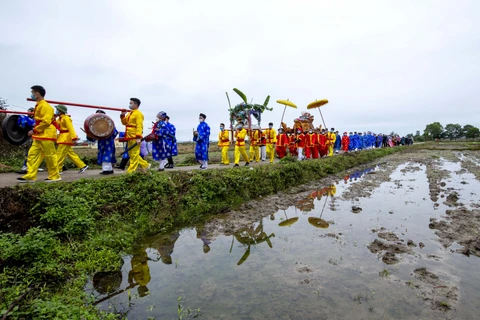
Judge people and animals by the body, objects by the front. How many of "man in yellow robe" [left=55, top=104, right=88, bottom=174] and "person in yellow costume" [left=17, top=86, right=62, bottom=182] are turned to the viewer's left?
2

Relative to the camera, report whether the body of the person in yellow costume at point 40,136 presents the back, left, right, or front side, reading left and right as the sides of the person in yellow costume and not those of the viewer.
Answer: left

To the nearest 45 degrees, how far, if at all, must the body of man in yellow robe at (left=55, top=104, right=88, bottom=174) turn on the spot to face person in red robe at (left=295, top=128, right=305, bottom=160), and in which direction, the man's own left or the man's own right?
approximately 180°

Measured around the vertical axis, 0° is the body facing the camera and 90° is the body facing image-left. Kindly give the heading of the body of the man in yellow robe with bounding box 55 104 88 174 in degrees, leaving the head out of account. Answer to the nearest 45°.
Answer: approximately 90°

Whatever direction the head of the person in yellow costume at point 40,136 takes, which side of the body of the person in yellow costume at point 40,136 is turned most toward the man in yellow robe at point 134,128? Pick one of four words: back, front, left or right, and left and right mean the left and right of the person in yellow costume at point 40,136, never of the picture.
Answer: back

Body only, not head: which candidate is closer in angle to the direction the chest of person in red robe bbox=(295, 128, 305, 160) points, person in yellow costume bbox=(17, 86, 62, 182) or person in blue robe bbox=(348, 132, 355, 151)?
the person in yellow costume

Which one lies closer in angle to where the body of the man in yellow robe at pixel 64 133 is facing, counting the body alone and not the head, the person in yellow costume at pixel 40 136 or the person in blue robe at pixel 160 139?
the person in yellow costume

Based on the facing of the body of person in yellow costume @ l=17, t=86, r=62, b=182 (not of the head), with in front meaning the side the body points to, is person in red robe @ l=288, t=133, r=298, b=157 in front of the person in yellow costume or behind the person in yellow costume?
behind

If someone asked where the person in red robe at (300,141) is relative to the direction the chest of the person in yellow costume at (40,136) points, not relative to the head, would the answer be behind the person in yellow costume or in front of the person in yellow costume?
behind
